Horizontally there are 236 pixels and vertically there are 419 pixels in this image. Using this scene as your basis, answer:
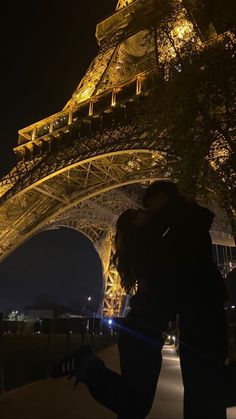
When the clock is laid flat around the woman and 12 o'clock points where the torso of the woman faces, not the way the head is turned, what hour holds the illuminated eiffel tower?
The illuminated eiffel tower is roughly at 9 o'clock from the woman.

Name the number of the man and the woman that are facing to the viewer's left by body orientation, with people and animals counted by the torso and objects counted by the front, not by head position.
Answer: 1

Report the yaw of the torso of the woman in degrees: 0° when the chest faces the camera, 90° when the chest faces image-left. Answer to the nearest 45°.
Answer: approximately 270°

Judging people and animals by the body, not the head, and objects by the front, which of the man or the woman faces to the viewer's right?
the woman

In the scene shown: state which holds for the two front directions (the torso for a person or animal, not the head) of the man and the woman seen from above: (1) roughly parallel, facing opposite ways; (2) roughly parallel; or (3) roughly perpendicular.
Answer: roughly parallel, facing opposite ways

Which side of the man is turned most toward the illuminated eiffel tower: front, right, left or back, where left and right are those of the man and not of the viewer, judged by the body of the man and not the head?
right

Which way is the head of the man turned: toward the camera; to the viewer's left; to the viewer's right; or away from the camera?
to the viewer's left

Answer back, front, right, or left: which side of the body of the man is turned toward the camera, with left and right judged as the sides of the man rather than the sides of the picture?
left
